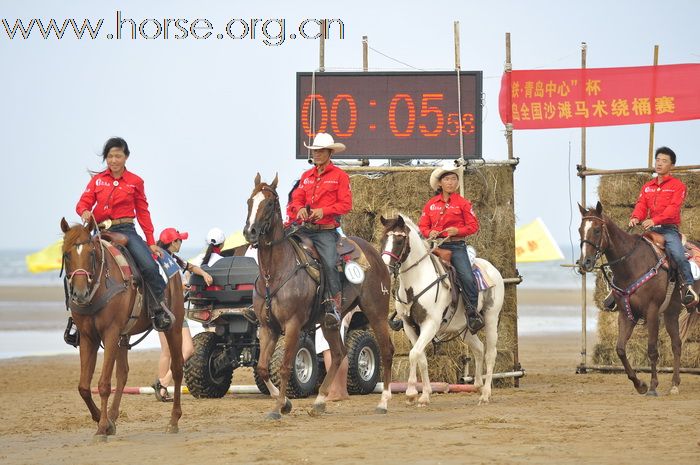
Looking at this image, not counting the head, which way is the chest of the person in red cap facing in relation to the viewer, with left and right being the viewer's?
facing to the right of the viewer

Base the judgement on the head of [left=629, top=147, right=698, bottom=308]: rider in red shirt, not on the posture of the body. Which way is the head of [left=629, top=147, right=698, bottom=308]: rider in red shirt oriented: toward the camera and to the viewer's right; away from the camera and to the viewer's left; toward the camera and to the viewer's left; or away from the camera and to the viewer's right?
toward the camera and to the viewer's left

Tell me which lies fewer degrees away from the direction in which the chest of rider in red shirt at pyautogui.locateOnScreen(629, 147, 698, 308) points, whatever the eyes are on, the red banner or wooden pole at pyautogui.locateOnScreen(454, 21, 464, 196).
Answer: the wooden pole

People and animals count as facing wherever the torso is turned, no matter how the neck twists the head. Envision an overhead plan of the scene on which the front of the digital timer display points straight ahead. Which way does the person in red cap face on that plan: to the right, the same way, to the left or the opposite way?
to the left

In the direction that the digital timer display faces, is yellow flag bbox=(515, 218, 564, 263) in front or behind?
behind

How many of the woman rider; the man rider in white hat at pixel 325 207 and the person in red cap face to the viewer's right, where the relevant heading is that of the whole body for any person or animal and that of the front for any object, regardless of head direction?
1

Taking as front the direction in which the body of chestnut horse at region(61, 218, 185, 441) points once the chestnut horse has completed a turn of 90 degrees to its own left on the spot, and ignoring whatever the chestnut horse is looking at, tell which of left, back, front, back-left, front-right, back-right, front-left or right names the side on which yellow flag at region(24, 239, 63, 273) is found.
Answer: back-left

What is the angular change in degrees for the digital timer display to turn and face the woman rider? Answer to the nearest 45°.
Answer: approximately 45° to its right

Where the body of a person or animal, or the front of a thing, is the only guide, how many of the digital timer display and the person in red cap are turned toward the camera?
1

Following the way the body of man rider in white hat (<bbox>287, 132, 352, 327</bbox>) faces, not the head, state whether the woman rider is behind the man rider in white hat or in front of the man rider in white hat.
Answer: in front

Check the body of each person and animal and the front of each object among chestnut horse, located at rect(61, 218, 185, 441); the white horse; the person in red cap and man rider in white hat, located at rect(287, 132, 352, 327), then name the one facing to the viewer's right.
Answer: the person in red cap

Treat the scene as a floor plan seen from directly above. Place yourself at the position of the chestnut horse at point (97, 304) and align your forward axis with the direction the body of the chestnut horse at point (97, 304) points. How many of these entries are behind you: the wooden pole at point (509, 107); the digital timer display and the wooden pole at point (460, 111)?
3

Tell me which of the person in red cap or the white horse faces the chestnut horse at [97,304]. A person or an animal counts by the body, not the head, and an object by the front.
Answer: the white horse
